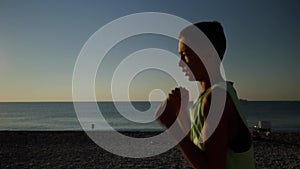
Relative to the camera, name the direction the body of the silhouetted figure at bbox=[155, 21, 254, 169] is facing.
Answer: to the viewer's left
